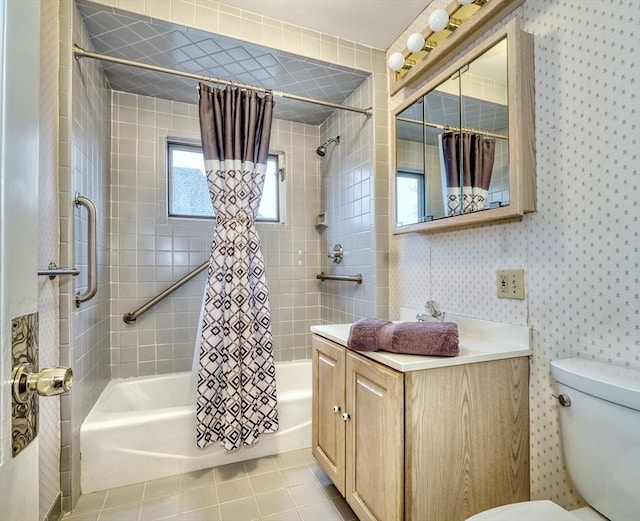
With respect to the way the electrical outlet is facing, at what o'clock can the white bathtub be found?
The white bathtub is roughly at 1 o'clock from the electrical outlet.

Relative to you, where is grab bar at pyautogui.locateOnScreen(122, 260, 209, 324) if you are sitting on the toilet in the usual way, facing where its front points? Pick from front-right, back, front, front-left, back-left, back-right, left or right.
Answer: front-right

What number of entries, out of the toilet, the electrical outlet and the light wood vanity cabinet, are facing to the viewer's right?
0

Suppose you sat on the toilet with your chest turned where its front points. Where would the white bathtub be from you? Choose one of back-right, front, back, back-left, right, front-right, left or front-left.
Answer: front-right

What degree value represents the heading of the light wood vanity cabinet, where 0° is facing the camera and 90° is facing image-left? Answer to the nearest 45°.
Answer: approximately 45°

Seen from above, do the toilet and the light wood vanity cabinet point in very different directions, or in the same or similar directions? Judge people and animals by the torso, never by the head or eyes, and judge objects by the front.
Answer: same or similar directions

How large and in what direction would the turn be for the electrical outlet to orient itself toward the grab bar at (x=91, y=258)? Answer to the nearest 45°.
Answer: approximately 45° to its right

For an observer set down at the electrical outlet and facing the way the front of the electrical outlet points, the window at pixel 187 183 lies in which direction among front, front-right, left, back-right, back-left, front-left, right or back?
front-right

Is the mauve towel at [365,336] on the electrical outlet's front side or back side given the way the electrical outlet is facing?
on the front side

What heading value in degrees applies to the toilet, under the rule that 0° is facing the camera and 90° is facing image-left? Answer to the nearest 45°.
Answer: approximately 45°

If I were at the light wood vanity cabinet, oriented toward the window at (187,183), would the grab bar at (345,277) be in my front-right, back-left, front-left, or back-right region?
front-right

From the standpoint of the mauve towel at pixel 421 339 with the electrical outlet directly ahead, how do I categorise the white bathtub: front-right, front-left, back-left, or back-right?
back-left

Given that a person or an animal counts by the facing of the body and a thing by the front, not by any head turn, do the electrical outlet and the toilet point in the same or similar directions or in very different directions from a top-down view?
same or similar directions

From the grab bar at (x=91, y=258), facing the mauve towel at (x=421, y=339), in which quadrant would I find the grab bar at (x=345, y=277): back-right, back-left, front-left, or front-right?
front-left

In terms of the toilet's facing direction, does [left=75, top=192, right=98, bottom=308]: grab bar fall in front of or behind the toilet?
in front

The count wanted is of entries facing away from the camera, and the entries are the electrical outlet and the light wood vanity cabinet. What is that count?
0
